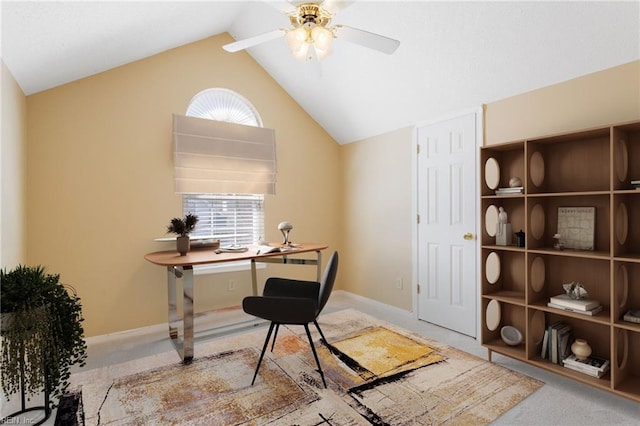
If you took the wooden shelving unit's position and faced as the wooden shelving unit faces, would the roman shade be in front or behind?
in front

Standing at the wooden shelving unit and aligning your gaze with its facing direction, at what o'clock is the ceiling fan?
The ceiling fan is roughly at 12 o'clock from the wooden shelving unit.

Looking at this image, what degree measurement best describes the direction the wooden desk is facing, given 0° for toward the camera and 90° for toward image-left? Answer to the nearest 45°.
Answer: approximately 315°

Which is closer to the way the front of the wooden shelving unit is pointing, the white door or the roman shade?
the roman shade

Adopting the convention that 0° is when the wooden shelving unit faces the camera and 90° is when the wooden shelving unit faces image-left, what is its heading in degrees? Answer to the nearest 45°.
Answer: approximately 45°

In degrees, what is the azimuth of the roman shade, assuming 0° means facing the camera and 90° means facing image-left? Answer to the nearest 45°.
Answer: approximately 315°

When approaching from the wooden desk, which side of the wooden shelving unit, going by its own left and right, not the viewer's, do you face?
front

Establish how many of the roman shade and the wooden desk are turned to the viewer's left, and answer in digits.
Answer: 0

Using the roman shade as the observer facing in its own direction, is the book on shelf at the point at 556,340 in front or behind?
in front

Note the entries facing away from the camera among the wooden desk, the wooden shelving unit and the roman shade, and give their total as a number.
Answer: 0

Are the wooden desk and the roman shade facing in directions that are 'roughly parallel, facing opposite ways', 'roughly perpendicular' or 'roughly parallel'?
roughly parallel

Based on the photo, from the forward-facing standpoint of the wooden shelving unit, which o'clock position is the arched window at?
The arched window is roughly at 1 o'clock from the wooden shelving unit.

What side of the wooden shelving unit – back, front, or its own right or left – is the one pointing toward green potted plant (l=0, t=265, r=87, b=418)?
front
